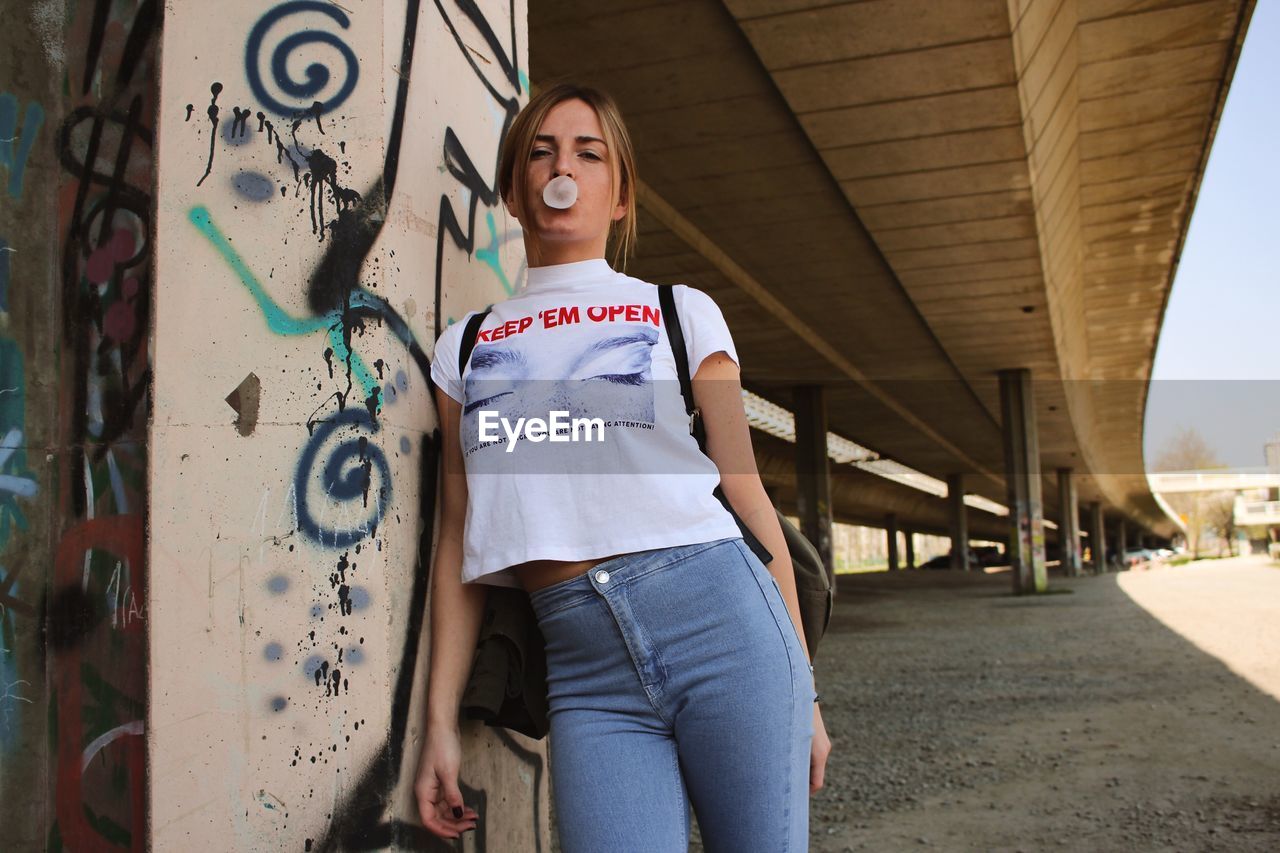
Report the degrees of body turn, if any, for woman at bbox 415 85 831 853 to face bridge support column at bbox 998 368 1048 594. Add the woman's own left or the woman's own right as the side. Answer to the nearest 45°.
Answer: approximately 180°

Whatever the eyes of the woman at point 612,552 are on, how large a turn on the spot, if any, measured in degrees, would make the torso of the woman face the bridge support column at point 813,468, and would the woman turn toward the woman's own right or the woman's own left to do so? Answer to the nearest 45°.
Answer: approximately 180°

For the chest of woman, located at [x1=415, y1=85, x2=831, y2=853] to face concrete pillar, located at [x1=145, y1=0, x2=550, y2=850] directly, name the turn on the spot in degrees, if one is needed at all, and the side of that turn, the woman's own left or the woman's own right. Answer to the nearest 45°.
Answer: approximately 135° to the woman's own right

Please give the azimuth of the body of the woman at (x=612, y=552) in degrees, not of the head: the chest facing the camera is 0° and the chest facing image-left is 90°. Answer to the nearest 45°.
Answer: approximately 0°
